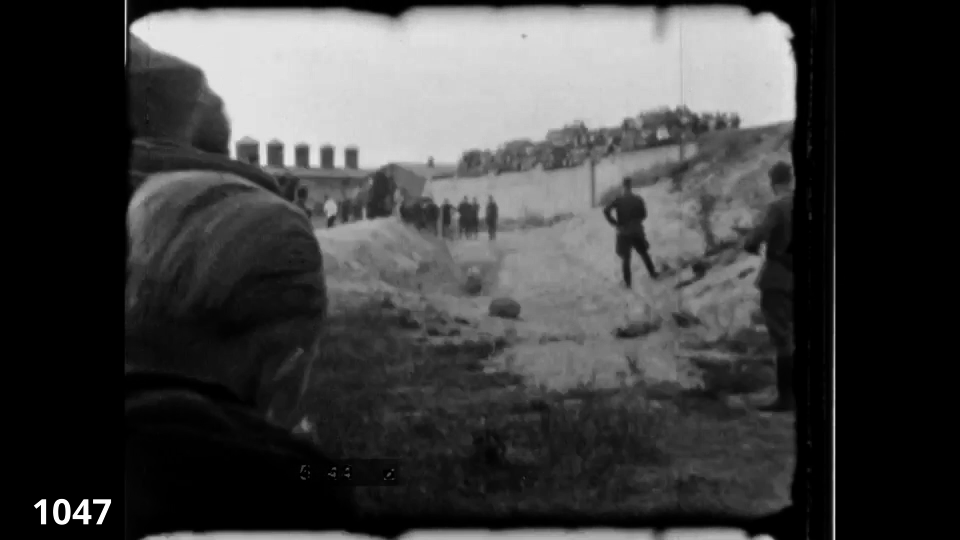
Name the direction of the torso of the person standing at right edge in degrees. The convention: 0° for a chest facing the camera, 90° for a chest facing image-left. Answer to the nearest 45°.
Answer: approximately 90°

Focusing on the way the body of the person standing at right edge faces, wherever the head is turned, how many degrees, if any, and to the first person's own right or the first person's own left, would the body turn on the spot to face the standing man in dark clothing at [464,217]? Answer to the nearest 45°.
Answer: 0° — they already face them

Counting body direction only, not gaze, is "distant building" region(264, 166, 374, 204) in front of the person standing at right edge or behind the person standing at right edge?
in front

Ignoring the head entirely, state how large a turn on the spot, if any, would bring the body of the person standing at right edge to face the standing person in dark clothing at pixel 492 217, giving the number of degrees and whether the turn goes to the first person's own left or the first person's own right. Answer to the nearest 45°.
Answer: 0° — they already face them
